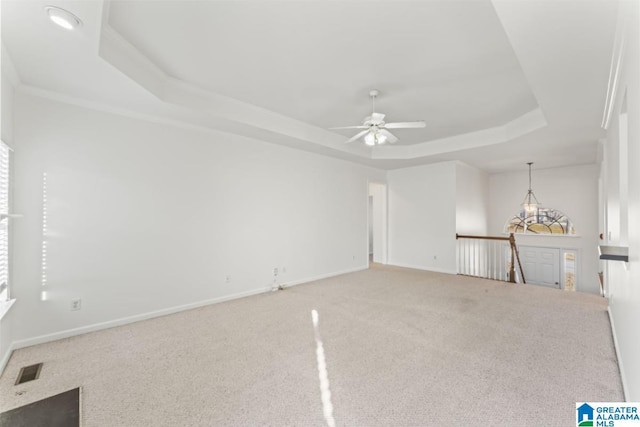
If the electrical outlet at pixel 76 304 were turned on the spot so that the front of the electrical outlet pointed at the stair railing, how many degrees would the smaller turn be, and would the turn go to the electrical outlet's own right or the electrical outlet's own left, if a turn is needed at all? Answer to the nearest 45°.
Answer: approximately 90° to the electrical outlet's own left

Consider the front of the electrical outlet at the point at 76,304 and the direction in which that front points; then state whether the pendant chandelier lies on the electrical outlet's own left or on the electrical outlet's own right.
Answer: on the electrical outlet's own left

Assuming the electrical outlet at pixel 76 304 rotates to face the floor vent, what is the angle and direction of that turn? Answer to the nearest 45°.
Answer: approximately 45° to its right

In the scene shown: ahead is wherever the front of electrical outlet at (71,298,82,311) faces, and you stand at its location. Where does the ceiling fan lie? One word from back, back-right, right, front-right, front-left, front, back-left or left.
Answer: front-left
